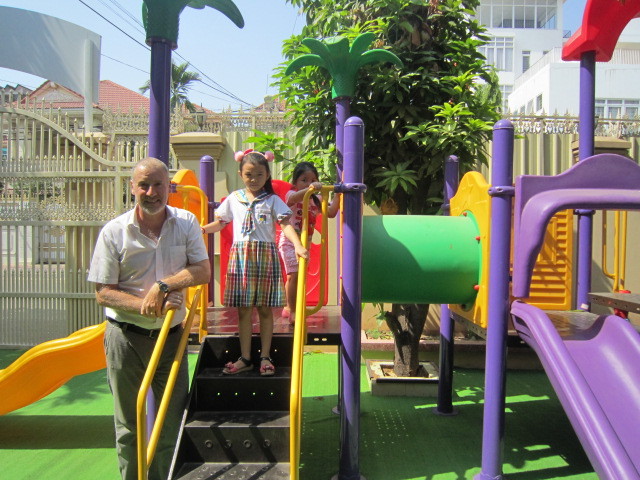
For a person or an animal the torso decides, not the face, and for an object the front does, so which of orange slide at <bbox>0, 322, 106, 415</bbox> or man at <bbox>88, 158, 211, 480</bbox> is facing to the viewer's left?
the orange slide

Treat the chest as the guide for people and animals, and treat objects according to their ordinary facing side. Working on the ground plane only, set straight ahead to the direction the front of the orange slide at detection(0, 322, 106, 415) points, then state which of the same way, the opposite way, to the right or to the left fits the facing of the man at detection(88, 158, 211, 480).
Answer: to the left

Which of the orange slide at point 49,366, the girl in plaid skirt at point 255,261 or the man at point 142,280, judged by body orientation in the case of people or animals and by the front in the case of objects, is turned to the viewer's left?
the orange slide

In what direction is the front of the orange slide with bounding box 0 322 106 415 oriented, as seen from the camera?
facing to the left of the viewer

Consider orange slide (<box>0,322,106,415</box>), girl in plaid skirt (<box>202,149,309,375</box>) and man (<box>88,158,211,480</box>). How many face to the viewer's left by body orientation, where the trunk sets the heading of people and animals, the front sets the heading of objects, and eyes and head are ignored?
1

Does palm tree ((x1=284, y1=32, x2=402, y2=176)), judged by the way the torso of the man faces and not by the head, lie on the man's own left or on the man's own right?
on the man's own left

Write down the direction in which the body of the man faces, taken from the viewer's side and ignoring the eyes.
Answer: toward the camera

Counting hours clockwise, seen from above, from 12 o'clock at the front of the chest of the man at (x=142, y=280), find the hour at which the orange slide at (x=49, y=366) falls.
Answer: The orange slide is roughly at 5 o'clock from the man.

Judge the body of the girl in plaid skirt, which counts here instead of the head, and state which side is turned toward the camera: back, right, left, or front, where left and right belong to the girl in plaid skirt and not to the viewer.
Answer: front

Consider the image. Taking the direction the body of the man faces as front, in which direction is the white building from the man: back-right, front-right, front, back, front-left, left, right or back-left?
back-left

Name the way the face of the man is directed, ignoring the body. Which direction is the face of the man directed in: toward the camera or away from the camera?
toward the camera

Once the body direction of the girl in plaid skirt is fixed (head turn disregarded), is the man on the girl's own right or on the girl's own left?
on the girl's own right
